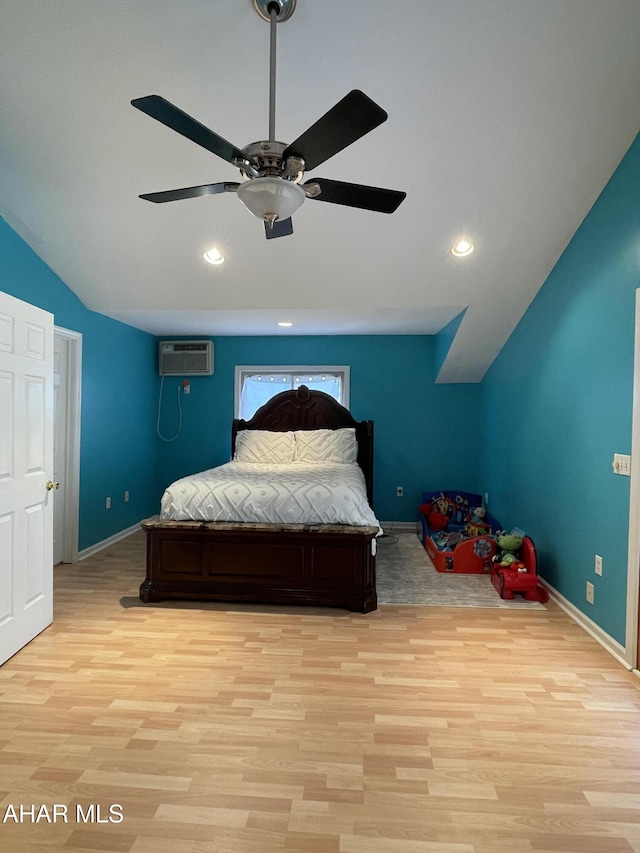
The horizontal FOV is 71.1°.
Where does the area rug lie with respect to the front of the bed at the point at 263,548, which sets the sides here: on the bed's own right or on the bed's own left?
on the bed's own left

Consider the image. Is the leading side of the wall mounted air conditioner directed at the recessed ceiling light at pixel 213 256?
yes

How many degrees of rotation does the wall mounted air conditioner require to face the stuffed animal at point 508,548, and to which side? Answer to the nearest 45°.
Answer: approximately 45° to its left

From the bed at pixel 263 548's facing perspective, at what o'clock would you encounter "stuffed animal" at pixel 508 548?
The stuffed animal is roughly at 9 o'clock from the bed.

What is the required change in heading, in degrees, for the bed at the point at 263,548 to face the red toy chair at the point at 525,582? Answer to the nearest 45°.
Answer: approximately 90° to its left

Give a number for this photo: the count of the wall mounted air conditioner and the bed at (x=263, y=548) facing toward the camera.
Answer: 2

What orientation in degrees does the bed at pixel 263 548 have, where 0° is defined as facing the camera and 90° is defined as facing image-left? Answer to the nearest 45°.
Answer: approximately 0°
